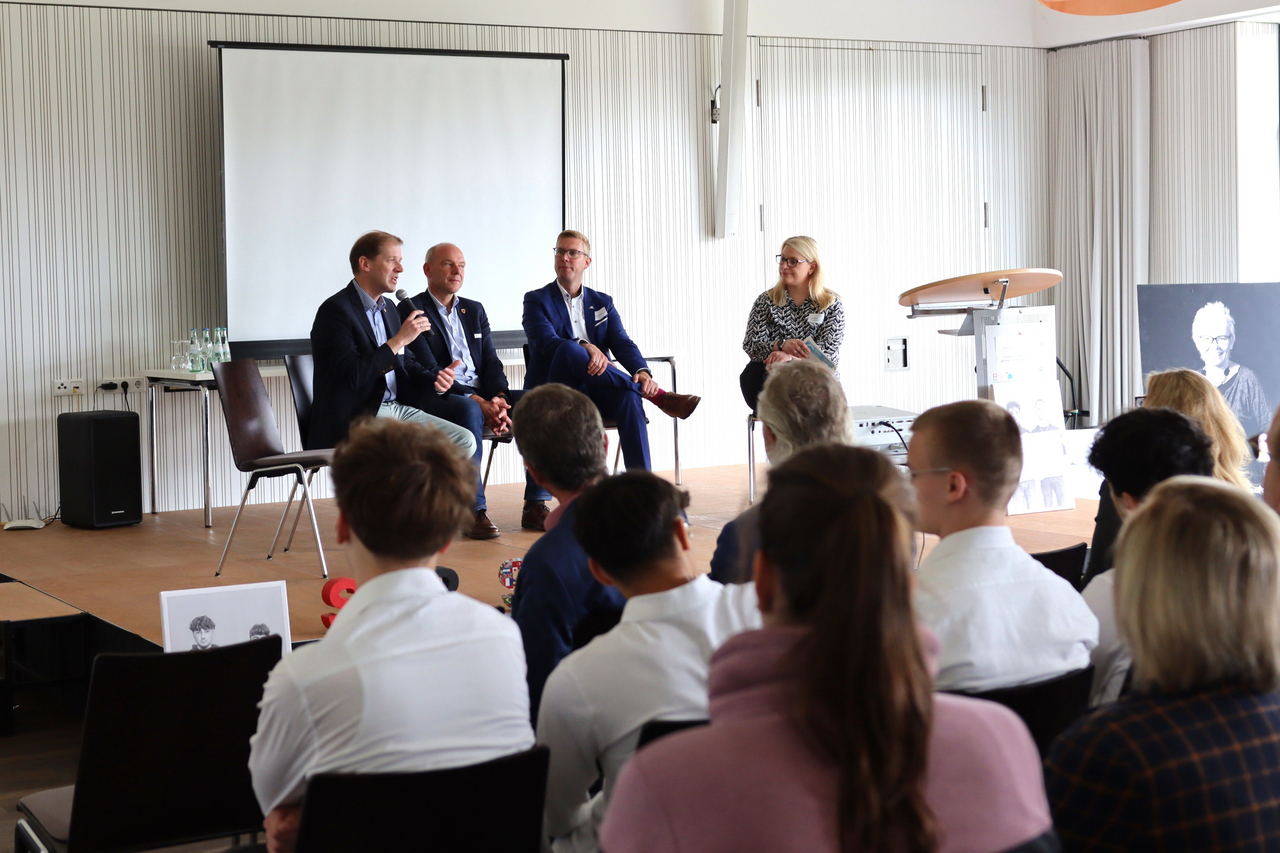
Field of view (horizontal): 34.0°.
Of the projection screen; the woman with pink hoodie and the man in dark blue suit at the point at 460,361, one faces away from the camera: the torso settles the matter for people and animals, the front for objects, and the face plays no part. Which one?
the woman with pink hoodie

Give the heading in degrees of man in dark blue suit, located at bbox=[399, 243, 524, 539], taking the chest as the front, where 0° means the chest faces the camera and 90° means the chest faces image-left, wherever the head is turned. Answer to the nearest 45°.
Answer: approximately 315°

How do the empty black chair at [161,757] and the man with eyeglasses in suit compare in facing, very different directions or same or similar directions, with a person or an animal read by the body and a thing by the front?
very different directions

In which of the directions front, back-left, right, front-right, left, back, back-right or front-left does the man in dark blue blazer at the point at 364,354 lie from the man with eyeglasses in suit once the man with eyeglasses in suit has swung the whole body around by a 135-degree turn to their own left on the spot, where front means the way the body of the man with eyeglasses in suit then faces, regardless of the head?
back-left

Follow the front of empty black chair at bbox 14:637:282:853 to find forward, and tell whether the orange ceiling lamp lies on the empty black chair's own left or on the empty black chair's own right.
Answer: on the empty black chair's own right

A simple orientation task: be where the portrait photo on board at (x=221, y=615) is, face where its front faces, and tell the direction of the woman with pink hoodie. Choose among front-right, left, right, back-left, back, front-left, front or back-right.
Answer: front

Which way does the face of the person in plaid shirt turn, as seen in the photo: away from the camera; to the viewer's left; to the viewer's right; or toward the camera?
away from the camera

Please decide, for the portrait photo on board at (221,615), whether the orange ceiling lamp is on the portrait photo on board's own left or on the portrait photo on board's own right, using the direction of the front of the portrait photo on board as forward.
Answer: on the portrait photo on board's own left

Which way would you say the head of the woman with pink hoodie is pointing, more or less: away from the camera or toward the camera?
away from the camera

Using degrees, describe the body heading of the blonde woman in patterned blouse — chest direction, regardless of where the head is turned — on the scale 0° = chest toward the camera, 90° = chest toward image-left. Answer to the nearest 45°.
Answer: approximately 45°

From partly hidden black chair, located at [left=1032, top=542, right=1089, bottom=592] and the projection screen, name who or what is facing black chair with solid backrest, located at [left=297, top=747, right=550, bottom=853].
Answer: the projection screen

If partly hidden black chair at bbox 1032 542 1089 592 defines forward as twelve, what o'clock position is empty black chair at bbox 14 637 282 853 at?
empty black chair at bbox 14 637 282 853 is roughly at 9 o'clock from partly hidden black chair at bbox 1032 542 1089 592.

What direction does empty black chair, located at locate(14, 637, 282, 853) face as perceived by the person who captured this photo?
facing away from the viewer and to the left of the viewer

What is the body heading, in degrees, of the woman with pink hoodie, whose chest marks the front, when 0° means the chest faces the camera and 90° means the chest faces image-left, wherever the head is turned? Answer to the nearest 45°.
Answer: approximately 180°
